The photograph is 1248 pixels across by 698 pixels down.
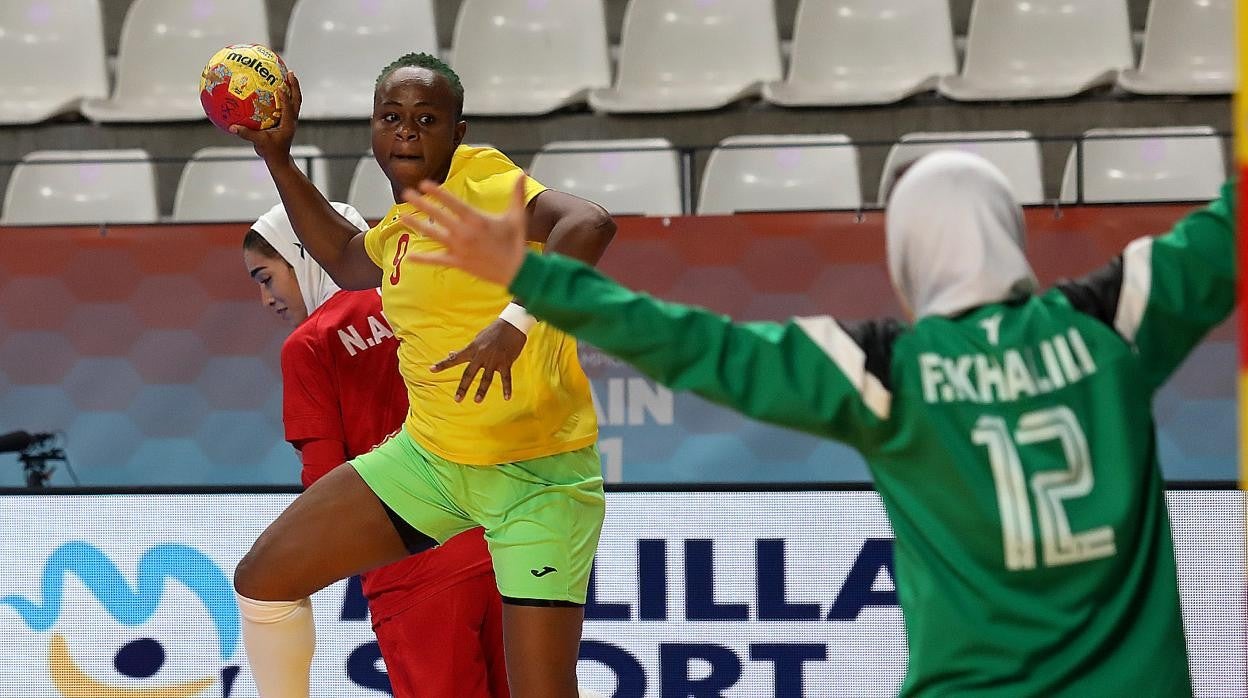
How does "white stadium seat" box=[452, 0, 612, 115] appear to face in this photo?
toward the camera

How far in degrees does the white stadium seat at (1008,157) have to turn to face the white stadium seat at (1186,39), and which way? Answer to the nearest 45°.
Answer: approximately 135° to its left

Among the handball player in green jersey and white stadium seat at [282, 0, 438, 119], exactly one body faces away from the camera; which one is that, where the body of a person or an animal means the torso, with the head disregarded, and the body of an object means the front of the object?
the handball player in green jersey

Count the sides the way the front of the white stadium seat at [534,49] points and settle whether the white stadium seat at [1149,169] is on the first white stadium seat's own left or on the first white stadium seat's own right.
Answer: on the first white stadium seat's own left

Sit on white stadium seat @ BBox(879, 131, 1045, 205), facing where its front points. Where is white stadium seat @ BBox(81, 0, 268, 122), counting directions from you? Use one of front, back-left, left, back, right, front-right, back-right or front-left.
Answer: right

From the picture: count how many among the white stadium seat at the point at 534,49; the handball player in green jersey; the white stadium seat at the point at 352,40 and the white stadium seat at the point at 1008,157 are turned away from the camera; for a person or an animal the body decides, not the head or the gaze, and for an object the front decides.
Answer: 1

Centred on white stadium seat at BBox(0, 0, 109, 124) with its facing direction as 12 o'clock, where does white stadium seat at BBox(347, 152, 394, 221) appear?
white stadium seat at BBox(347, 152, 394, 221) is roughly at 11 o'clock from white stadium seat at BBox(0, 0, 109, 124).

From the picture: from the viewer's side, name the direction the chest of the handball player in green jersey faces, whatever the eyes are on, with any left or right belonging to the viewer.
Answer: facing away from the viewer

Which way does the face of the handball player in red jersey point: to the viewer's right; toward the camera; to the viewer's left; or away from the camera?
to the viewer's left

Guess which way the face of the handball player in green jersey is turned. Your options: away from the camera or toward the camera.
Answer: away from the camera

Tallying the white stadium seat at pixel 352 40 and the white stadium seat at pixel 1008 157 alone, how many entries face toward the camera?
2

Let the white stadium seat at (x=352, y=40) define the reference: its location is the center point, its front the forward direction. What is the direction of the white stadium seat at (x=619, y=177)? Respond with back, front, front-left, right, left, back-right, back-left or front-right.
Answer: front-left
